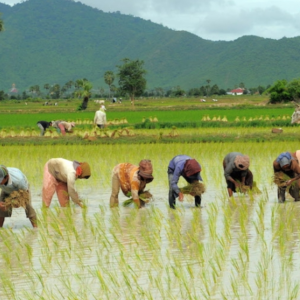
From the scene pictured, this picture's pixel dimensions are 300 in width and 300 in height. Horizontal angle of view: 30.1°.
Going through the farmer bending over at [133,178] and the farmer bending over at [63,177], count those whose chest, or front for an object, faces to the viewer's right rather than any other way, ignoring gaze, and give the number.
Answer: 2

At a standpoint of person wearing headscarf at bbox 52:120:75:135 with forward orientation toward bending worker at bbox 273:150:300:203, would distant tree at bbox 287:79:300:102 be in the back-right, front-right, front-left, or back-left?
back-left

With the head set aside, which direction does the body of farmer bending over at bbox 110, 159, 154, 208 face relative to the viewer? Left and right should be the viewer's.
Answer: facing to the right of the viewer

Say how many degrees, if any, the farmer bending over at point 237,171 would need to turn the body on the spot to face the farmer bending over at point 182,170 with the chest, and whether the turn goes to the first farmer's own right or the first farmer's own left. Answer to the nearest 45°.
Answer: approximately 90° to the first farmer's own right

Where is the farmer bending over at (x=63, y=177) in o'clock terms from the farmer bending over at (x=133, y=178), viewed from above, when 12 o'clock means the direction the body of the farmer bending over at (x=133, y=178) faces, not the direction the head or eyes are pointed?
the farmer bending over at (x=63, y=177) is roughly at 6 o'clock from the farmer bending over at (x=133, y=178).

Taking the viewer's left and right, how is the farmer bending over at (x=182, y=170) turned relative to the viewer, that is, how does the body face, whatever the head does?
facing the viewer and to the right of the viewer

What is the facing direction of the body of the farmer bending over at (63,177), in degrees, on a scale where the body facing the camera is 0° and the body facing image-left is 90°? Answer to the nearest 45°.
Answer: approximately 270°

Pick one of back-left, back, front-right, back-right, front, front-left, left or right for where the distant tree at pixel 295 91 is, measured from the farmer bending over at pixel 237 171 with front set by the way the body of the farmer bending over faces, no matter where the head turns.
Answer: back-left

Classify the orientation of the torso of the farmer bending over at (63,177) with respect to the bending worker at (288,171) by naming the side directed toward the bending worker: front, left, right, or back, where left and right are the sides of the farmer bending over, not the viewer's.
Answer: front

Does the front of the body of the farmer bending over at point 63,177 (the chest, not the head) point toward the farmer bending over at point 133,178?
yes

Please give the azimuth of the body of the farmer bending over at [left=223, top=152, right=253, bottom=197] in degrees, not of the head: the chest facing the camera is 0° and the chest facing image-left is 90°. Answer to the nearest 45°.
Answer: approximately 315°
